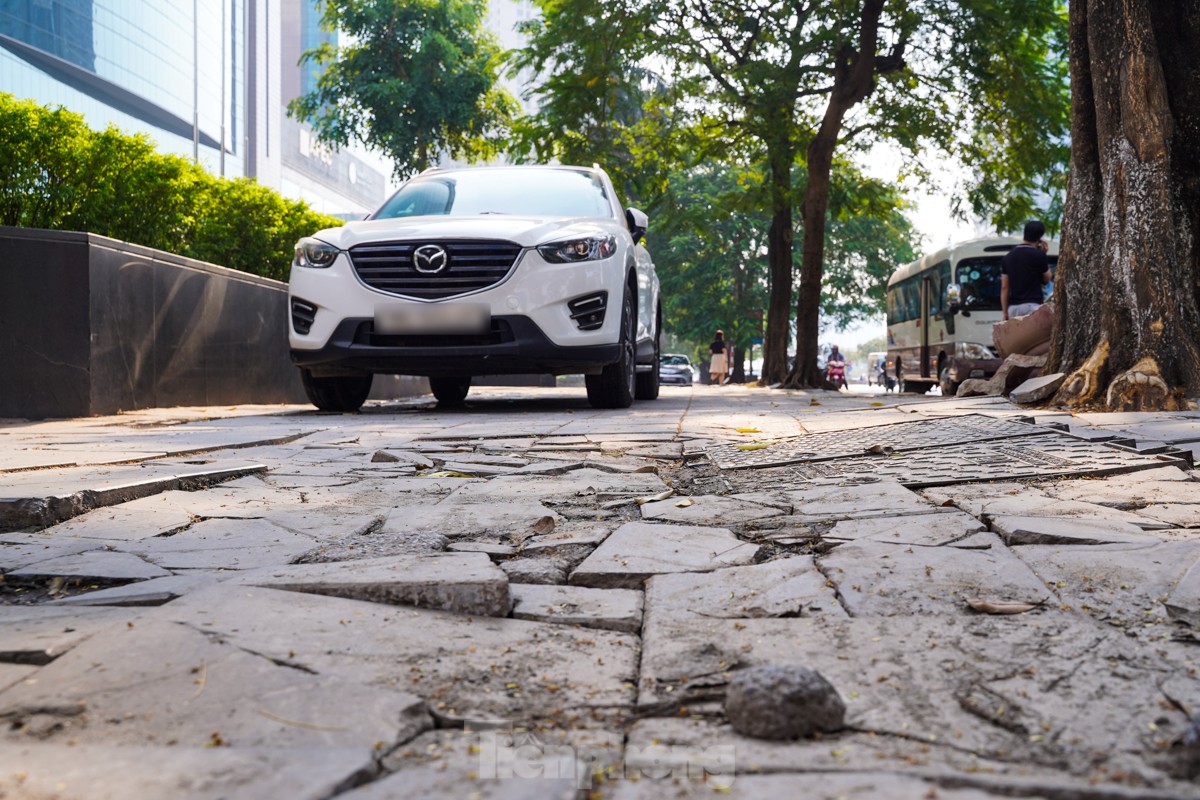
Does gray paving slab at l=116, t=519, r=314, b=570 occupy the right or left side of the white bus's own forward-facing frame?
on its right

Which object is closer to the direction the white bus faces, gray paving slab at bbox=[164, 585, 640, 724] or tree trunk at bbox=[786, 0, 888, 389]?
the gray paving slab

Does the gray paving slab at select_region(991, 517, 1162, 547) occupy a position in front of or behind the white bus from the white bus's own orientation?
in front

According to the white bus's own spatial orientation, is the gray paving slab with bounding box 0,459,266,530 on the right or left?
on its right

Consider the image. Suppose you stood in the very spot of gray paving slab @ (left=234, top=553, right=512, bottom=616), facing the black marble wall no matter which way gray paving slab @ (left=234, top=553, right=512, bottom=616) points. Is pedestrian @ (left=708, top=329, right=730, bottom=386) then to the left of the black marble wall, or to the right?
right

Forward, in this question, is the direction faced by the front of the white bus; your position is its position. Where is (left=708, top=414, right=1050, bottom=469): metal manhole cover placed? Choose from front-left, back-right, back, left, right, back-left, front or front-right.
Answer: front-right

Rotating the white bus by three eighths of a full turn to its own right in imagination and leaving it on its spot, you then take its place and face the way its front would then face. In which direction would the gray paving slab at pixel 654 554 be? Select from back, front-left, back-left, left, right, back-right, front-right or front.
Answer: left

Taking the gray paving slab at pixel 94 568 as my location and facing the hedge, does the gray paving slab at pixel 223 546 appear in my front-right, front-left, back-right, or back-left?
front-right

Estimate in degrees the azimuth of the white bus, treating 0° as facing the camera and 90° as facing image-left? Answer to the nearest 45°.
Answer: approximately 315°

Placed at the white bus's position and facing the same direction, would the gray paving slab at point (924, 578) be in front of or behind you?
in front

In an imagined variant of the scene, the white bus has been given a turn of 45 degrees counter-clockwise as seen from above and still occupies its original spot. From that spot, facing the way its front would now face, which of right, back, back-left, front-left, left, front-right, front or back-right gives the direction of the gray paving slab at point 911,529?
right

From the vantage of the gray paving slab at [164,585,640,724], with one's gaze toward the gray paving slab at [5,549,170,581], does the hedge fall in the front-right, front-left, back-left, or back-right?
front-right

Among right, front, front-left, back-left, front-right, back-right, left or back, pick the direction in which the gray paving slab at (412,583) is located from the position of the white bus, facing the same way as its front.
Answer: front-right
